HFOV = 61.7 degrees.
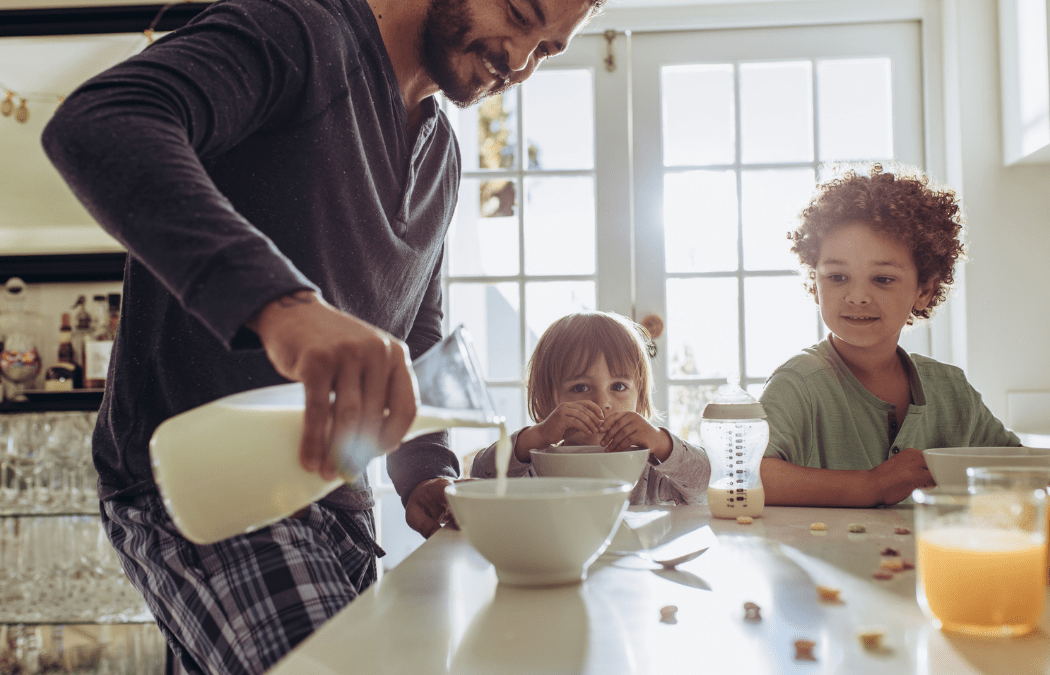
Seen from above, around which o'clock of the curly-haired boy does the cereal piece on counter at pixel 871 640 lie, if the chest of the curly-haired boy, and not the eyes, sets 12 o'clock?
The cereal piece on counter is roughly at 12 o'clock from the curly-haired boy.

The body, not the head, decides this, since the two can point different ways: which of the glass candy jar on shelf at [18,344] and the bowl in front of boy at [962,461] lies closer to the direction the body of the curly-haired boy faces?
the bowl in front of boy

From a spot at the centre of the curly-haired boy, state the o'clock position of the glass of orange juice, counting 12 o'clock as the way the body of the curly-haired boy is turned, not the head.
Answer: The glass of orange juice is roughly at 12 o'clock from the curly-haired boy.

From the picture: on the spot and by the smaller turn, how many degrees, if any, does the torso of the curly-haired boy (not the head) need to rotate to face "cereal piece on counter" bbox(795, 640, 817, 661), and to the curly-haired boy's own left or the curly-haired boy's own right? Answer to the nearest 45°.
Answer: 0° — they already face it

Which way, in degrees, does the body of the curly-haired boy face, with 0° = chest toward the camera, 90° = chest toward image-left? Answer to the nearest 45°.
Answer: approximately 0°

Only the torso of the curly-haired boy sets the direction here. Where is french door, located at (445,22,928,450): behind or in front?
behind

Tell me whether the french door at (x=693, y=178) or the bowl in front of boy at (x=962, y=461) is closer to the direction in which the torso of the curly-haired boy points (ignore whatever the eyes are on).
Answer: the bowl in front of boy

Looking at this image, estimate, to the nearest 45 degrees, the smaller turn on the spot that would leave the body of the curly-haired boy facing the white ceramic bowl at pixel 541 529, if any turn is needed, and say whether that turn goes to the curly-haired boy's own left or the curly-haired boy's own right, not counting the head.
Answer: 0° — they already face it
